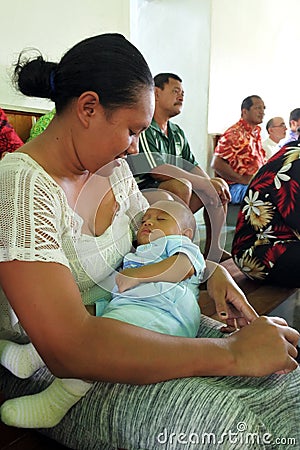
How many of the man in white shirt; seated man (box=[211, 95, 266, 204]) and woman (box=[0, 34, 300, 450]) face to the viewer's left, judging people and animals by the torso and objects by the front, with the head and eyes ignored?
0

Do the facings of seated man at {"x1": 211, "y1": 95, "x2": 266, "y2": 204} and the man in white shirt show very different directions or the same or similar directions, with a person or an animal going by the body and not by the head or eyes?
same or similar directions

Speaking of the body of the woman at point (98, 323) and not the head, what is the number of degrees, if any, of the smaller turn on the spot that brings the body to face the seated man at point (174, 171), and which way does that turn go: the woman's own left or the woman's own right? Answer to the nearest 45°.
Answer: approximately 135° to the woman's own left

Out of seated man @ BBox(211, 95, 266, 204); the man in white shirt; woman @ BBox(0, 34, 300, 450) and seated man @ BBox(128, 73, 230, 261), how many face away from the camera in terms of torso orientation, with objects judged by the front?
0

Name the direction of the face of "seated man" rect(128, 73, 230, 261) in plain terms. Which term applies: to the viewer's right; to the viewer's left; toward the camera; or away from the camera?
to the viewer's right

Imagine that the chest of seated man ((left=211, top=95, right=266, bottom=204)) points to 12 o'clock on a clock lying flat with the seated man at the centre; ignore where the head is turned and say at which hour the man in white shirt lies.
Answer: The man in white shirt is roughly at 8 o'clock from the seated man.

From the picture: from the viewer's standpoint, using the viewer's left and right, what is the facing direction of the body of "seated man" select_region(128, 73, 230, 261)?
facing the viewer and to the right of the viewer

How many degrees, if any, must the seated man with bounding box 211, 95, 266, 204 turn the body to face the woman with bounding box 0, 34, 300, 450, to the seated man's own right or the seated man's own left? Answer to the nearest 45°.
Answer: approximately 45° to the seated man's own right

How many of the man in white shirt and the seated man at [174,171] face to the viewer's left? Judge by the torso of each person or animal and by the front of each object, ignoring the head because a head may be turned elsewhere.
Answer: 0

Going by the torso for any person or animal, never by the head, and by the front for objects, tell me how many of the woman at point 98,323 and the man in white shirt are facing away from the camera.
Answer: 0

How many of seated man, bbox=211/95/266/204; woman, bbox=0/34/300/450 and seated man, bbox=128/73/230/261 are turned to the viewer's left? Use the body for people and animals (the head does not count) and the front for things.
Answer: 0

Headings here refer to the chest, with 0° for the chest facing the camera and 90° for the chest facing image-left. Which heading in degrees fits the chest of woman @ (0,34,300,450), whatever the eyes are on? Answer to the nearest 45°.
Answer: approximately 315°
